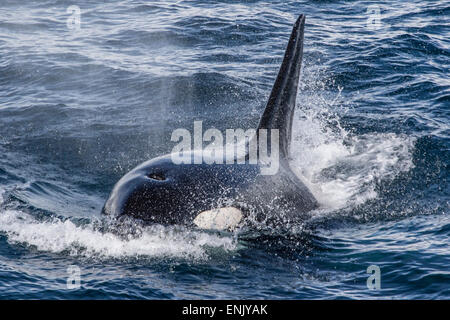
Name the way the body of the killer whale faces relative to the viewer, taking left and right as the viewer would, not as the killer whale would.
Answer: facing the viewer and to the left of the viewer
